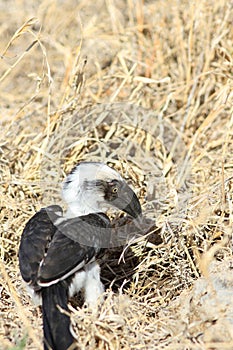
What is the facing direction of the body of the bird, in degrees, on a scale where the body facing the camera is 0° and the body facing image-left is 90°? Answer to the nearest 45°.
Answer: approximately 225°
